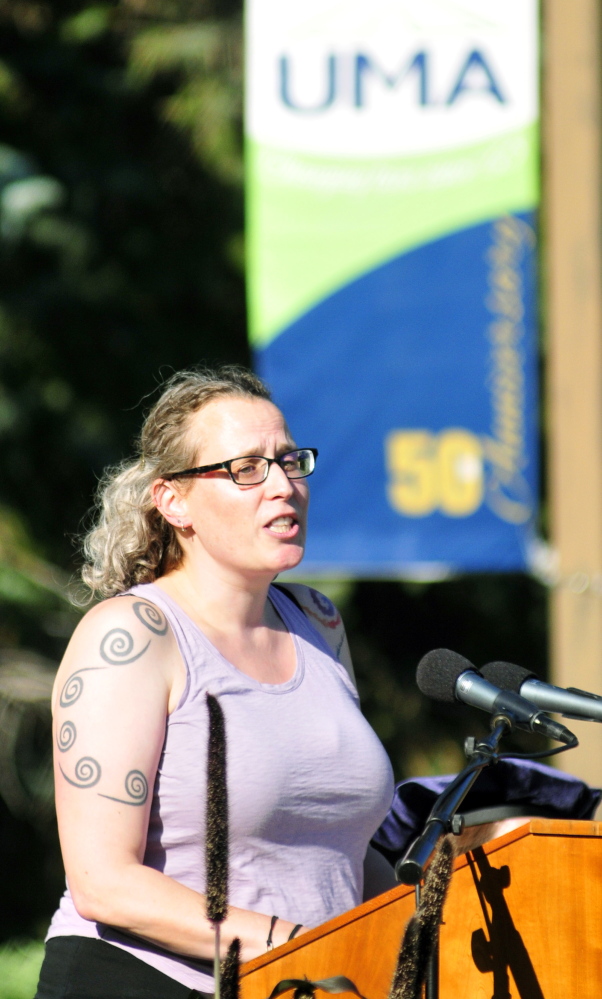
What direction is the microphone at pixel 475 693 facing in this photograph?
to the viewer's left

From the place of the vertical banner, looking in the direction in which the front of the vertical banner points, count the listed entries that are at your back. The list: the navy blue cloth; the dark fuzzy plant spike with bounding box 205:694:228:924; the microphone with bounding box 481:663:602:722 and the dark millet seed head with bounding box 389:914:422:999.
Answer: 0

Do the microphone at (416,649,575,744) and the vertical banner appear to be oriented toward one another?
no

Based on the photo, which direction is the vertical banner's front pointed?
toward the camera

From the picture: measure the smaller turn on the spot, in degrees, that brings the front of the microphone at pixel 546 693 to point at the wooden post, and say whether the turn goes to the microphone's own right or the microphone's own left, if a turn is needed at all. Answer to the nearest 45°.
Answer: approximately 90° to the microphone's own right

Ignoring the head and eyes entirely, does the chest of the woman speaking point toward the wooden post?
no

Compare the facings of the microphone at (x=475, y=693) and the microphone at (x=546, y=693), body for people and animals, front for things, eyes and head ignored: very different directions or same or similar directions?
same or similar directions

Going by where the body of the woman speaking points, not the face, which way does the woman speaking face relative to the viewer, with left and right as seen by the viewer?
facing the viewer and to the right of the viewer

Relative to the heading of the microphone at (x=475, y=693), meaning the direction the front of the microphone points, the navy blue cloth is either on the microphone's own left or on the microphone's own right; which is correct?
on the microphone's own right

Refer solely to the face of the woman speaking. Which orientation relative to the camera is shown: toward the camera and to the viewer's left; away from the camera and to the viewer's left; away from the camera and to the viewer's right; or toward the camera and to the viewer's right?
toward the camera and to the viewer's right

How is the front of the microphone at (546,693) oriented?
to the viewer's left

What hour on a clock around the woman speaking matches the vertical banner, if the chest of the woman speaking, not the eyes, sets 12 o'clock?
The vertical banner is roughly at 8 o'clock from the woman speaking.

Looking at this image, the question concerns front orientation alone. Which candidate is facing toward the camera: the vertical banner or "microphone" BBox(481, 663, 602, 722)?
the vertical banner

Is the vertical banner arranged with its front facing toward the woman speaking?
yes
